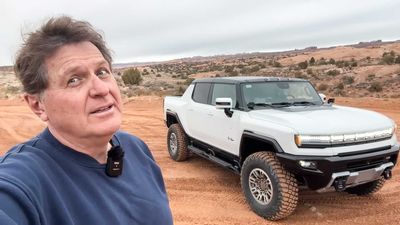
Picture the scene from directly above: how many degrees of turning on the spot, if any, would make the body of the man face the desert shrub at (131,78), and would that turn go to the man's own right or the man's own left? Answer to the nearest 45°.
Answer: approximately 135° to the man's own left

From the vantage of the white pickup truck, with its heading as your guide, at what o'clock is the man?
The man is roughly at 2 o'clock from the white pickup truck.

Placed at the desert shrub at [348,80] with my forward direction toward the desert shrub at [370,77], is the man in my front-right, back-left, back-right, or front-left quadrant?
back-right

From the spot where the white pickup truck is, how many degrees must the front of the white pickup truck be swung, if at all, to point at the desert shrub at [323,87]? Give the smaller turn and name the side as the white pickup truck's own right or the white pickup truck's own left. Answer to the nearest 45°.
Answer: approximately 135° to the white pickup truck's own left

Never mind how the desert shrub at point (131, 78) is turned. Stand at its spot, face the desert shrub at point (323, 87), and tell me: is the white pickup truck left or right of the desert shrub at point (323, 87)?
right

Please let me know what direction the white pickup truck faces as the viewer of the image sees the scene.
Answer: facing the viewer and to the right of the viewer

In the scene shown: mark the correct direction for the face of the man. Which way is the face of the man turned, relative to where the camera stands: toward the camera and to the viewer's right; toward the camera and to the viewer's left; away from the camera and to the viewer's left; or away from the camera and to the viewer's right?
toward the camera and to the viewer's right

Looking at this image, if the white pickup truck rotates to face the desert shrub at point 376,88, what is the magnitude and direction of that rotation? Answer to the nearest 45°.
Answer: approximately 135° to its left

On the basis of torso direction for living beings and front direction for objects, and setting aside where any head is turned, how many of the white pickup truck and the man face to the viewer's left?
0

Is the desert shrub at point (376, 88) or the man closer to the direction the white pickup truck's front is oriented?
the man

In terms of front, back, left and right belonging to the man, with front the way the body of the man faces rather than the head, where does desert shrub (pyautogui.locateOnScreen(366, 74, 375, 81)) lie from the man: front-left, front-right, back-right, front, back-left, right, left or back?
left

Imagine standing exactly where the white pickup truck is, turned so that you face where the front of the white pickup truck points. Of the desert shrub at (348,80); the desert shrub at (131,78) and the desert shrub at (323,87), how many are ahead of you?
0

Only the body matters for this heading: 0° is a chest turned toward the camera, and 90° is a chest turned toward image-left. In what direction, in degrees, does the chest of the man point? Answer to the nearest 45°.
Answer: approximately 315°

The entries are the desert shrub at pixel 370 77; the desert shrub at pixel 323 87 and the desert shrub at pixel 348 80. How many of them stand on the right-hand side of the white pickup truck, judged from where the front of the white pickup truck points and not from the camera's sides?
0

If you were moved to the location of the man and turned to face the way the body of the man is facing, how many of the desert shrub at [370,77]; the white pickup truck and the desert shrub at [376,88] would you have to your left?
3

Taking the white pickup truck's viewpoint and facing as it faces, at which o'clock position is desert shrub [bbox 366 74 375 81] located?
The desert shrub is roughly at 8 o'clock from the white pickup truck.

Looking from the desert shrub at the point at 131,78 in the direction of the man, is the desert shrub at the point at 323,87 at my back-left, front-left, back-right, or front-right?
front-left

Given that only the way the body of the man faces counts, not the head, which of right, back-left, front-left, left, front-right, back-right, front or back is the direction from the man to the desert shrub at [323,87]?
left
